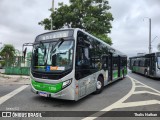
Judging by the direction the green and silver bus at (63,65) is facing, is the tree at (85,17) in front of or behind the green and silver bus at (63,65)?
behind

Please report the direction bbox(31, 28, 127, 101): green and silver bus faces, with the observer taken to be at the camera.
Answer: facing the viewer and to the left of the viewer
